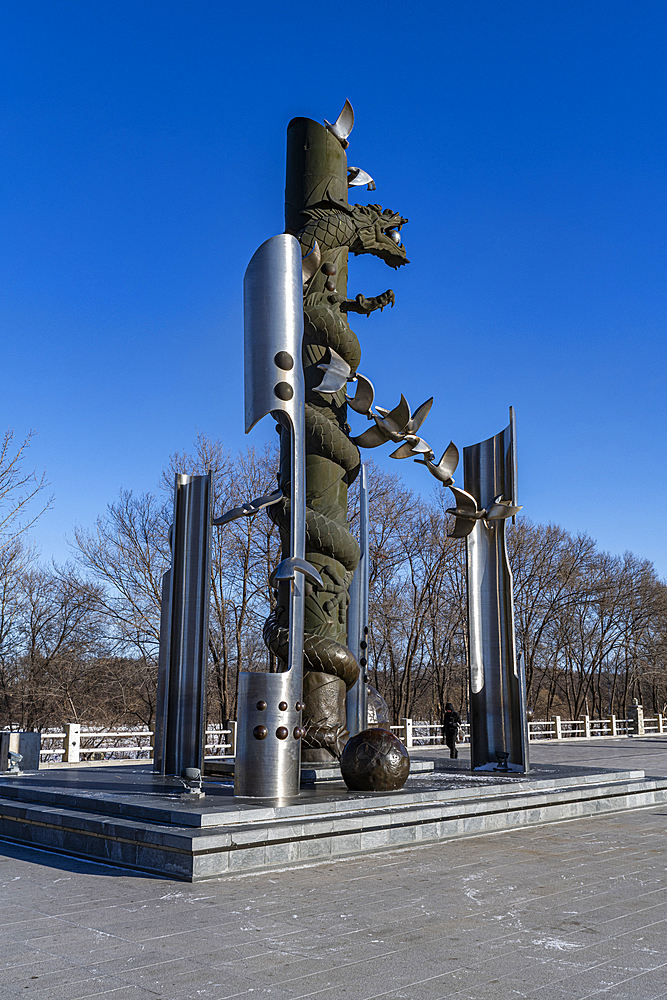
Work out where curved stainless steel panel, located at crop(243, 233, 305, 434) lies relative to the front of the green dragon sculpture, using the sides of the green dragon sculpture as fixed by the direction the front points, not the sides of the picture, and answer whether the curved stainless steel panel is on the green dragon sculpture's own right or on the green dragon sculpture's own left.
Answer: on the green dragon sculpture's own right

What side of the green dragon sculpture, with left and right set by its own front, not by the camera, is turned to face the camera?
right

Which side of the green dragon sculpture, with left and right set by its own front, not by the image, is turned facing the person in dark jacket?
left

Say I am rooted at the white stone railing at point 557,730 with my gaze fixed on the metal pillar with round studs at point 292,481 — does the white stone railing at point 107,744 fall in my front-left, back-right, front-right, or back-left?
front-right

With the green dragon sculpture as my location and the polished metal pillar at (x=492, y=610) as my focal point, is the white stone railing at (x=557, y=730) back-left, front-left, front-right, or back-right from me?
front-left

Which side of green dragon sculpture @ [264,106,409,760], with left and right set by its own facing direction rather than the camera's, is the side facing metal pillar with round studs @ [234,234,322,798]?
right

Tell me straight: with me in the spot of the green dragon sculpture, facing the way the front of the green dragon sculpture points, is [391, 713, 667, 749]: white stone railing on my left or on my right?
on my left
